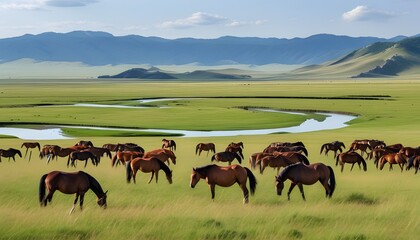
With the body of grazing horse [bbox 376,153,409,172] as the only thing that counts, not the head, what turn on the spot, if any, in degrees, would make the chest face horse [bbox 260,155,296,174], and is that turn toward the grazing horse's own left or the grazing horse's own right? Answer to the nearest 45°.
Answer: approximately 45° to the grazing horse's own left

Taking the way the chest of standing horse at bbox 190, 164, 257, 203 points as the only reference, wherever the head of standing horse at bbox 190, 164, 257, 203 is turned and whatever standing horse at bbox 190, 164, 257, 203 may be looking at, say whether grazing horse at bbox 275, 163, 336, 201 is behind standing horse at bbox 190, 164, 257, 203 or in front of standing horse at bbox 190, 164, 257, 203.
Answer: behind

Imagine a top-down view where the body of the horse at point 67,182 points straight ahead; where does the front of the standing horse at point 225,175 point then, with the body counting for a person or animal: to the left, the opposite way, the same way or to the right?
the opposite way

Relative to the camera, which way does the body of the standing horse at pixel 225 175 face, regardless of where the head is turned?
to the viewer's left

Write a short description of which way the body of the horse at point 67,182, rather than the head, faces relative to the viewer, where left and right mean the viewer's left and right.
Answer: facing to the right of the viewer
